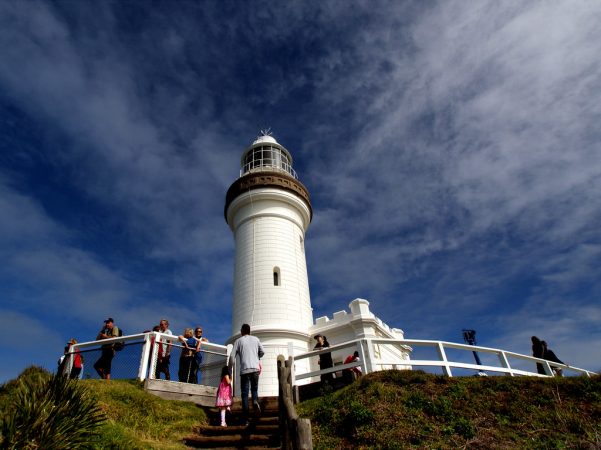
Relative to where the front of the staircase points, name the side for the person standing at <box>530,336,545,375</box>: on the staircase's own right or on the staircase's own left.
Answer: on the staircase's own left

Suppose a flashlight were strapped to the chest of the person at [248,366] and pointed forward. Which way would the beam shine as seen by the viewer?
away from the camera

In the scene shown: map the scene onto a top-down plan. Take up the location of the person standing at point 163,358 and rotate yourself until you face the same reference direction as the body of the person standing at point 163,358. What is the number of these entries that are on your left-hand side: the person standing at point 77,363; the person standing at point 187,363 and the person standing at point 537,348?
2

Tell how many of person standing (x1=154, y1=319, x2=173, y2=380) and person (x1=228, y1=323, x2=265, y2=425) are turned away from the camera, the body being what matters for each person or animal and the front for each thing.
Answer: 1

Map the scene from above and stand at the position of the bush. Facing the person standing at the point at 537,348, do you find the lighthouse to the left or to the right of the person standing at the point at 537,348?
left

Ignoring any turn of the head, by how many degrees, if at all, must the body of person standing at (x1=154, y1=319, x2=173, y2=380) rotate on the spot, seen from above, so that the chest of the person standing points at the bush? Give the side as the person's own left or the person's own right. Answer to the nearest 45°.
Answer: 0° — they already face it

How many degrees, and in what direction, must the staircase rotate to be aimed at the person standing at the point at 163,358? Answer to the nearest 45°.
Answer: approximately 135° to its right

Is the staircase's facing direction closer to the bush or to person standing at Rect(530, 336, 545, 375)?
the bush

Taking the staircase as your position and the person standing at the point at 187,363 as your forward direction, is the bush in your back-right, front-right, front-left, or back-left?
back-left
